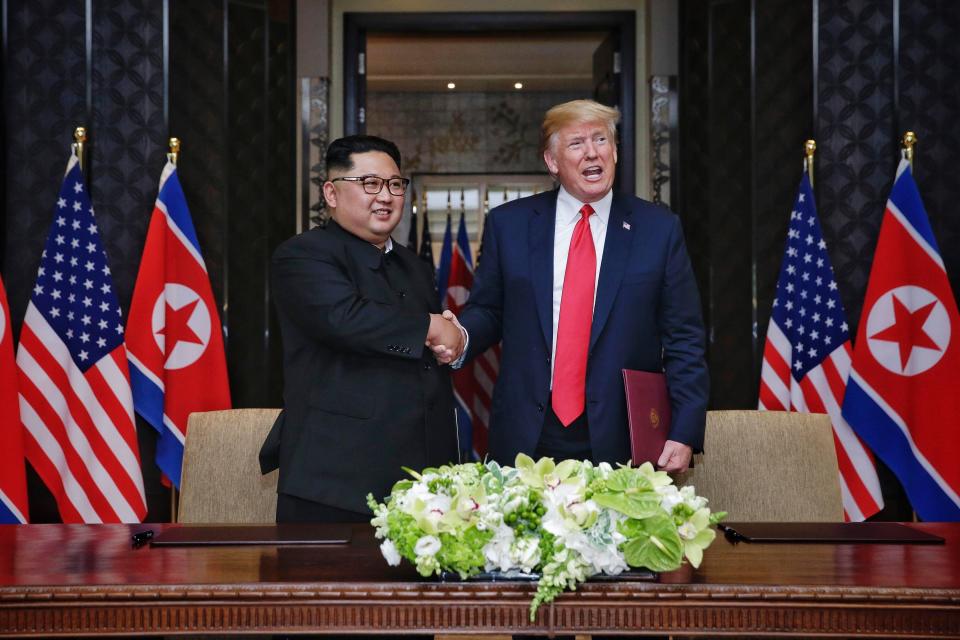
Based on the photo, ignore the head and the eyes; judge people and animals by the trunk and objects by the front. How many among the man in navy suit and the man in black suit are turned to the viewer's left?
0

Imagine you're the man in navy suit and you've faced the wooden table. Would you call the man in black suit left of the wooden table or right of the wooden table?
right

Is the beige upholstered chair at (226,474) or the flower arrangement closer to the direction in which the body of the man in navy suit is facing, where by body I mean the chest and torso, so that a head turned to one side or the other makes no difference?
the flower arrangement

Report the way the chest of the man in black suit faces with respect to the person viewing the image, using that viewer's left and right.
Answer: facing the viewer and to the right of the viewer

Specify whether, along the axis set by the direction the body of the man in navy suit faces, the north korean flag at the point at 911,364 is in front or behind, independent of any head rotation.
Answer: behind

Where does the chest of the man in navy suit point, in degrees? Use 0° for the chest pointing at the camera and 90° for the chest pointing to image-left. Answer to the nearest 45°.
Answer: approximately 0°

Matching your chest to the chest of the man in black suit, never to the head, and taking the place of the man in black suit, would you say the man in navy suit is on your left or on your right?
on your left

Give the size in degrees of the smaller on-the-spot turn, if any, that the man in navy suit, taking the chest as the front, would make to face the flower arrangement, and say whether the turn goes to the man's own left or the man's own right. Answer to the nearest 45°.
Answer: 0° — they already face it

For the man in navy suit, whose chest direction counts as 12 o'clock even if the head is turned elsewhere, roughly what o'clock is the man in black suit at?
The man in black suit is roughly at 2 o'clock from the man in navy suit.

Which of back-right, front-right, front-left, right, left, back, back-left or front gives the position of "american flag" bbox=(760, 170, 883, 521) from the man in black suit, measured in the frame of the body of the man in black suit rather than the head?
left

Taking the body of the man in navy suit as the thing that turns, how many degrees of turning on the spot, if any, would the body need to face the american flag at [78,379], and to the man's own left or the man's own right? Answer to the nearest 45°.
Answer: approximately 135° to the man's own right

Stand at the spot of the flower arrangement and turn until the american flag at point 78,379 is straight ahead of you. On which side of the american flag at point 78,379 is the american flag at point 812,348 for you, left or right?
right
